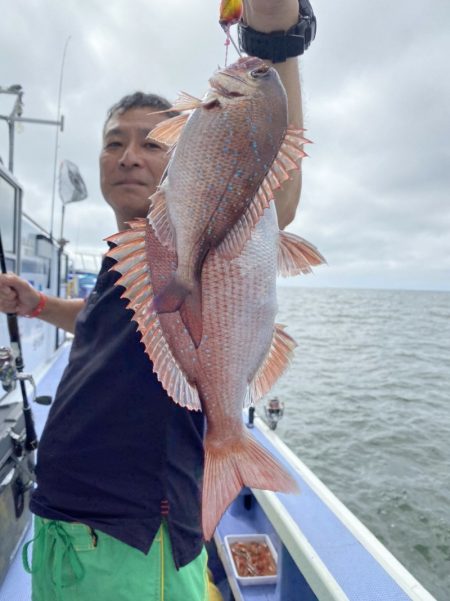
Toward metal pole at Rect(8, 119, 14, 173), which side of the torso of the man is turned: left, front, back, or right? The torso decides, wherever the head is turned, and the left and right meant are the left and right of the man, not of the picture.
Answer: right

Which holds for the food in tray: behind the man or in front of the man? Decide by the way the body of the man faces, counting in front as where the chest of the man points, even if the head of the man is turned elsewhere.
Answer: behind

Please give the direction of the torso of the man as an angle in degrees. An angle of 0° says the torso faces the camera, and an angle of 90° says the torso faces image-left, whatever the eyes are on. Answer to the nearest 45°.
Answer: approximately 45°
